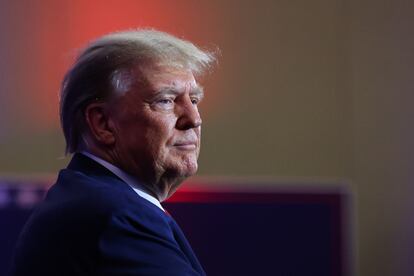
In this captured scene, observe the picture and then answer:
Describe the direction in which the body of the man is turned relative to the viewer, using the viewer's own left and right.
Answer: facing to the right of the viewer
